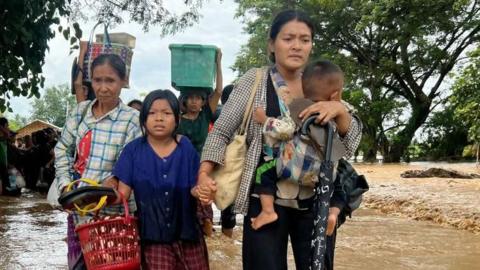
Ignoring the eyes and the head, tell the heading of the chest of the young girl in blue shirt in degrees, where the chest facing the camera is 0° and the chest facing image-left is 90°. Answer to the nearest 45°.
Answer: approximately 0°

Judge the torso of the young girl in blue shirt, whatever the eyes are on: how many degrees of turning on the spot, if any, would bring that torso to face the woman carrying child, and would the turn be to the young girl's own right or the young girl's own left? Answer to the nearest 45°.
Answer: approximately 45° to the young girl's own left
